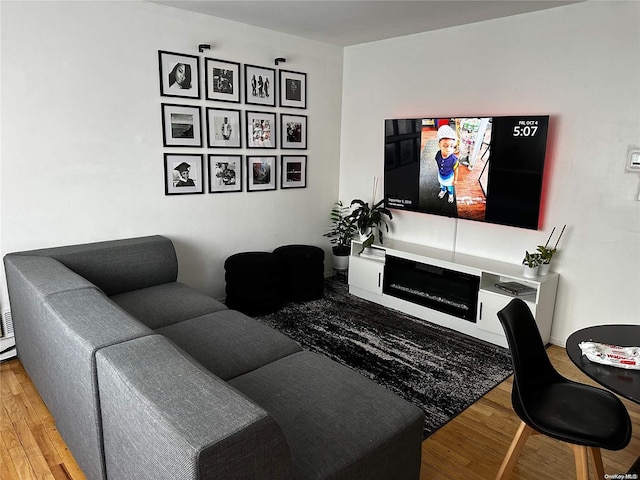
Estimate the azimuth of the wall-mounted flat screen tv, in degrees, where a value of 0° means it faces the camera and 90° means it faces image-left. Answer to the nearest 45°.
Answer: approximately 45°

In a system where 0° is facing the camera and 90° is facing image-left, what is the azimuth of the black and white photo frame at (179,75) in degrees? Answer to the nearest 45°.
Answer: approximately 315°

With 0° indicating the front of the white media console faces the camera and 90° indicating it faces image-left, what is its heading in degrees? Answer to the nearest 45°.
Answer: approximately 45°

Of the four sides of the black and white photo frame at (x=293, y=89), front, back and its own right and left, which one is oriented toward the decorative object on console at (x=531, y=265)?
front

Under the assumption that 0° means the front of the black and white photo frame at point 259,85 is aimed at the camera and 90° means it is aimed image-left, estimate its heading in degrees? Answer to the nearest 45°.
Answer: approximately 315°

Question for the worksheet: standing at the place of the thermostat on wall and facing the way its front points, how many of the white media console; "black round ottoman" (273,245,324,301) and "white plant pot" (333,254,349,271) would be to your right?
3

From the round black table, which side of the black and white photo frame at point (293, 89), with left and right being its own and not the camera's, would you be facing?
front

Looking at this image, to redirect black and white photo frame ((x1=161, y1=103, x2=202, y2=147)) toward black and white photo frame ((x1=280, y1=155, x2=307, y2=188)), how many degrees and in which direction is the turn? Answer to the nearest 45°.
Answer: approximately 90° to its left
